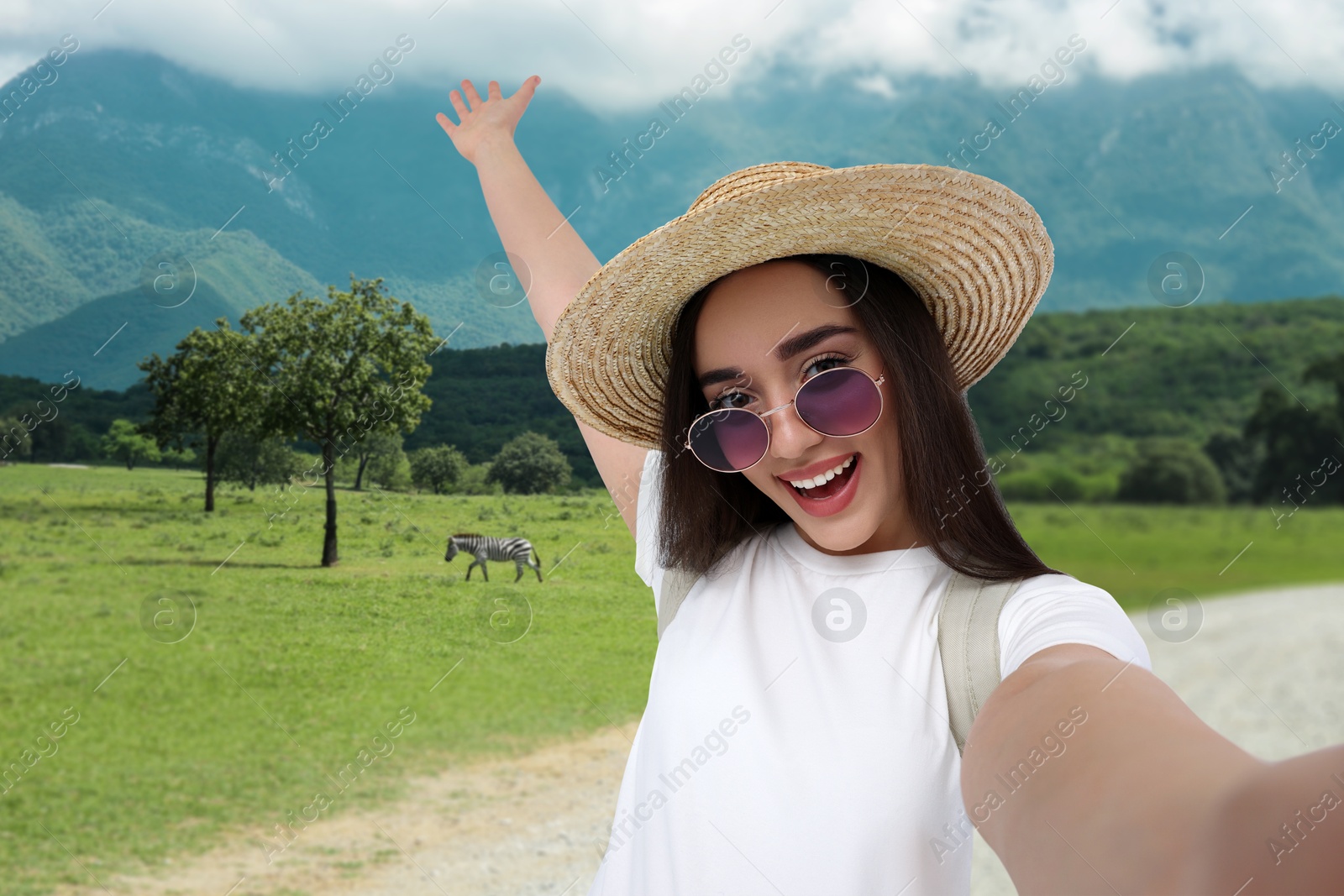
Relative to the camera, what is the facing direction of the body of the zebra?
to the viewer's left

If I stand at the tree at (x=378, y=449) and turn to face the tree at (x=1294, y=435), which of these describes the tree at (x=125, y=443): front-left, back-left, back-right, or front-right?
back-left

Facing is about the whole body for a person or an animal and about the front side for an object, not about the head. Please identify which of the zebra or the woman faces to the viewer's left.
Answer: the zebra

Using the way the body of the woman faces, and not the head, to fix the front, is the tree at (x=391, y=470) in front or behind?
behind

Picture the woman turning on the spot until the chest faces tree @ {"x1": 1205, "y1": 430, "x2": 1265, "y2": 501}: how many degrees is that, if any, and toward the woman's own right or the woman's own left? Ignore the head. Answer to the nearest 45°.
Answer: approximately 180°

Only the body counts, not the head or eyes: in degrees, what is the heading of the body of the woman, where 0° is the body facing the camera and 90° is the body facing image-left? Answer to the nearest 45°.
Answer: approximately 0°

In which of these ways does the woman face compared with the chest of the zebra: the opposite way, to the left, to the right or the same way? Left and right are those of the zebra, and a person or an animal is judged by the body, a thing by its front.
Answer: to the left

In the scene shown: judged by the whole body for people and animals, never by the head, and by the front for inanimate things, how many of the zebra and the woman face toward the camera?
1
